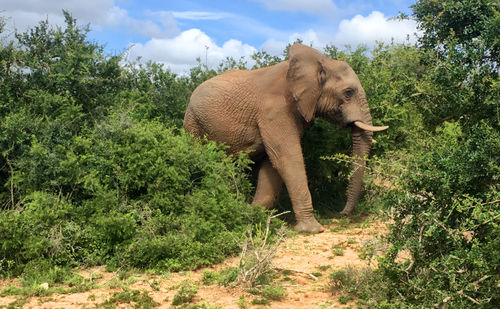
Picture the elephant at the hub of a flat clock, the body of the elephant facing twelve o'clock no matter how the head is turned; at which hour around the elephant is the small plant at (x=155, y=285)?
The small plant is roughly at 4 o'clock from the elephant.

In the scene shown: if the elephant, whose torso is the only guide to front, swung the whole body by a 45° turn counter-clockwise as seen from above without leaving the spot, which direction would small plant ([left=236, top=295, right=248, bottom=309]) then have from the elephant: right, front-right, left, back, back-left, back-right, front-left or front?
back-right

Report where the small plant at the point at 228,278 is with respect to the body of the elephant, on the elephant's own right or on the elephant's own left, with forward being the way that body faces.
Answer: on the elephant's own right

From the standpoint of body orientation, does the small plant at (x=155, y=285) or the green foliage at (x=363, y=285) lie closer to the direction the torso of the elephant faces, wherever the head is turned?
the green foliage

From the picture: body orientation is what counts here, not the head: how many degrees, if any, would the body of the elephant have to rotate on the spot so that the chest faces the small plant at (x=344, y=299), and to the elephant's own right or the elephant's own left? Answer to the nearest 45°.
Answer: approximately 90° to the elephant's own right

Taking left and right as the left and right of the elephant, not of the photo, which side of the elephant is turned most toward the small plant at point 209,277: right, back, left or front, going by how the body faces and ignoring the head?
right

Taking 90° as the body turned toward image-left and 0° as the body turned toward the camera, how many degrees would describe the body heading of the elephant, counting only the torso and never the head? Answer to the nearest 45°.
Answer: approximately 270°

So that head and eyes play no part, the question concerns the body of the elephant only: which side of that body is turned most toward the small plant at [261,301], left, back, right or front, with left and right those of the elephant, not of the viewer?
right

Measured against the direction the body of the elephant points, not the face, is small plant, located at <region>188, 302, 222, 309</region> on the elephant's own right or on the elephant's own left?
on the elephant's own right

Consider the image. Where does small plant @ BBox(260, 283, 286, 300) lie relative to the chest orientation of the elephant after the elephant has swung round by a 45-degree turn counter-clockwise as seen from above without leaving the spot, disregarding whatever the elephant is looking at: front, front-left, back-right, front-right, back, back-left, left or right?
back-right
